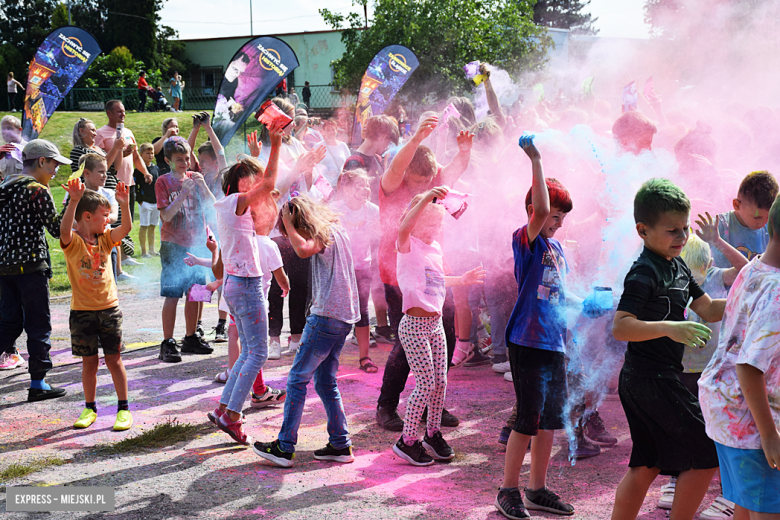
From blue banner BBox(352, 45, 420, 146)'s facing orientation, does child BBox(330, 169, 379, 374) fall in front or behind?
in front

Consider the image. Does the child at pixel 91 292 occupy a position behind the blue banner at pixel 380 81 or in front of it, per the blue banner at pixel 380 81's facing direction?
in front

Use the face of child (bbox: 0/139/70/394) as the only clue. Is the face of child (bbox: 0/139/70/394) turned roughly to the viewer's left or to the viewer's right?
to the viewer's right
